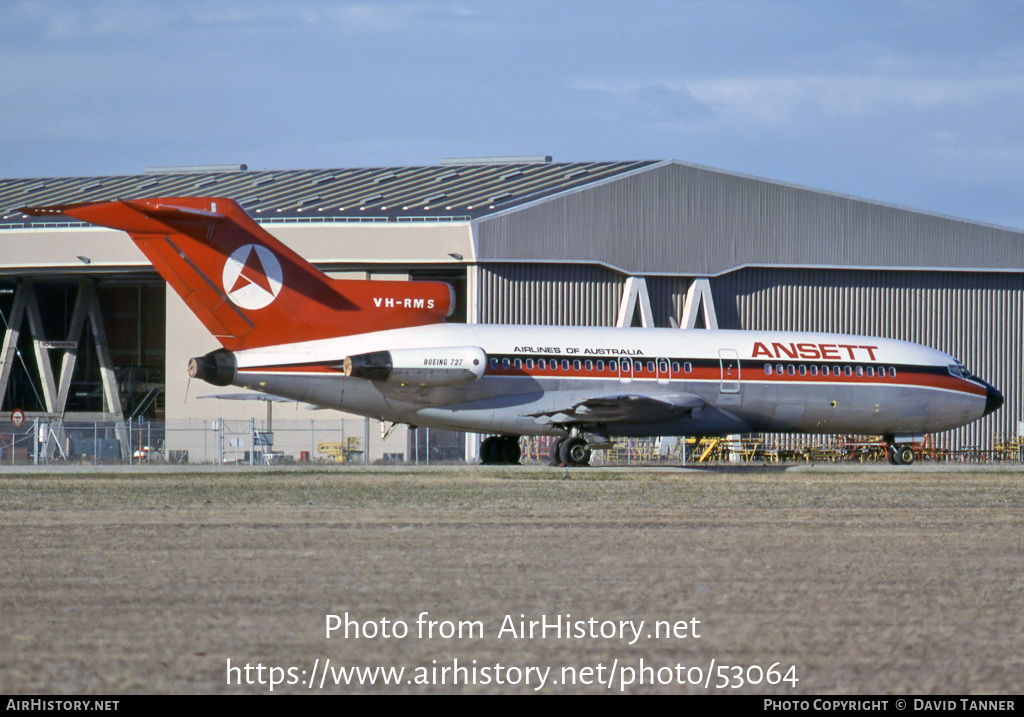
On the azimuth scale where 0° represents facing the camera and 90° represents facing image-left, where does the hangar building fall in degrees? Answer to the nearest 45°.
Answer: approximately 45°

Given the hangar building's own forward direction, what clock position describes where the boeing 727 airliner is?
The boeing 727 airliner is roughly at 11 o'clock from the hangar building.
